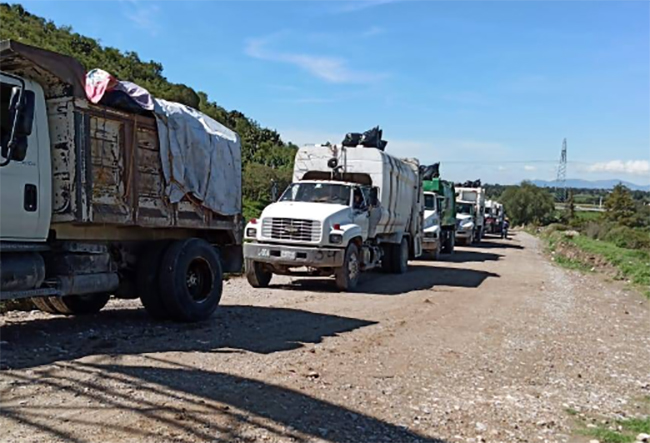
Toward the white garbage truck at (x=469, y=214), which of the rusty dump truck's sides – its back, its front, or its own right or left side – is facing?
back

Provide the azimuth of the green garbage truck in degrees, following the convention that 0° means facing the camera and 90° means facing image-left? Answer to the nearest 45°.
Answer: approximately 45°

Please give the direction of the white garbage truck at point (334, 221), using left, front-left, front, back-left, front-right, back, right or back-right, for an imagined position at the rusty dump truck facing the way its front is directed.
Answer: back

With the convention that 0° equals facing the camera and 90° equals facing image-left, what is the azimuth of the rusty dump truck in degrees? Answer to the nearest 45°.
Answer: approximately 45°

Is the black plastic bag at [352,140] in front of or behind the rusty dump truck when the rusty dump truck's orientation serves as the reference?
behind

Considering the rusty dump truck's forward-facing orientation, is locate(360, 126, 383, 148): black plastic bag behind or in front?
behind

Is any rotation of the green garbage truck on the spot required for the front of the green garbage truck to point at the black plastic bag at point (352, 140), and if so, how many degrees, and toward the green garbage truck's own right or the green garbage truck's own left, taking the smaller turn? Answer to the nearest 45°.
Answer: approximately 45° to the green garbage truck's own left

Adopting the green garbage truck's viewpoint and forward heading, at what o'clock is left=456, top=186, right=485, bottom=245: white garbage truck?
The white garbage truck is roughly at 5 o'clock from the green garbage truck.

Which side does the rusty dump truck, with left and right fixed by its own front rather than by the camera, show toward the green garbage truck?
back

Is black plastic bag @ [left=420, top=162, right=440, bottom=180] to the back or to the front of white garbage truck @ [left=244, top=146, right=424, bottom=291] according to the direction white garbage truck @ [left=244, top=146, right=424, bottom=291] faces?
to the back
